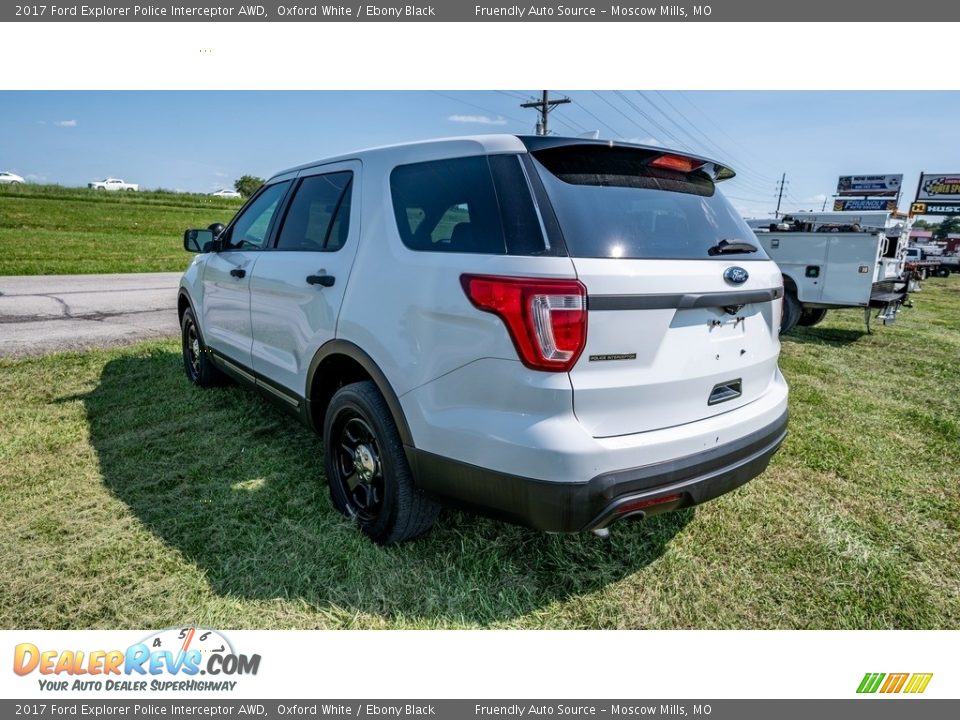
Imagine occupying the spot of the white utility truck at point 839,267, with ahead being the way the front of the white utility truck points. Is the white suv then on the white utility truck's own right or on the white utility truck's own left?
on the white utility truck's own left

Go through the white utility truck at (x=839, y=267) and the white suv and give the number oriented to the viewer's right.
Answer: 0

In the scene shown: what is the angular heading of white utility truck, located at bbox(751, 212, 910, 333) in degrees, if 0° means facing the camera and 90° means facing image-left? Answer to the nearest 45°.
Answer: approximately 90°

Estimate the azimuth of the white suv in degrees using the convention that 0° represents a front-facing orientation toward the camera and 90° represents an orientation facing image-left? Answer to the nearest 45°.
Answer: approximately 135°

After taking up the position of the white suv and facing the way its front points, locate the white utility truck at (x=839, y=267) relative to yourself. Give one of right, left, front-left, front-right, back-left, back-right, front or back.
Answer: right

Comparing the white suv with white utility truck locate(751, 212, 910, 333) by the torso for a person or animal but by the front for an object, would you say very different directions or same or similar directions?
same or similar directions
